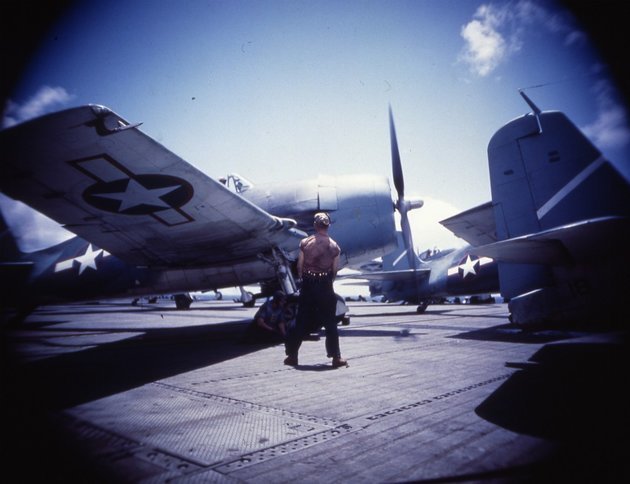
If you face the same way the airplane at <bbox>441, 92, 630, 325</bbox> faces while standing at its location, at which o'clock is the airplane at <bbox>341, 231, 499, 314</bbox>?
the airplane at <bbox>341, 231, 499, 314</bbox> is roughly at 10 o'clock from the airplane at <bbox>441, 92, 630, 325</bbox>.

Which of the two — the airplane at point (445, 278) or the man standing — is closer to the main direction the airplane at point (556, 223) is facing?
the airplane

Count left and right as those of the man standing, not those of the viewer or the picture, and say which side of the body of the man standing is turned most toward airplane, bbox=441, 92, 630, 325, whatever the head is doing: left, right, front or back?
right

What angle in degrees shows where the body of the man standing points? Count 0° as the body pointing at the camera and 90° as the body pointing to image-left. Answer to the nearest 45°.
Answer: approximately 180°

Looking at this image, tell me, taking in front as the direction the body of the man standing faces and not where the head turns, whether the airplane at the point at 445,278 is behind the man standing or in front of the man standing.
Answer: in front

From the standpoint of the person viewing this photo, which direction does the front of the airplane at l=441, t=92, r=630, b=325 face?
facing away from the viewer and to the right of the viewer

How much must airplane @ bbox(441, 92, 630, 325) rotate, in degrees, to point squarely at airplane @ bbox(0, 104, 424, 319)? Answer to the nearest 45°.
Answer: approximately 135° to its left

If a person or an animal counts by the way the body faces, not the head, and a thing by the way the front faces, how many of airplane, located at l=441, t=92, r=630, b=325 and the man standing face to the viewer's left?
0
